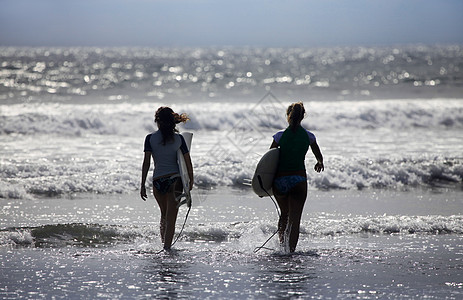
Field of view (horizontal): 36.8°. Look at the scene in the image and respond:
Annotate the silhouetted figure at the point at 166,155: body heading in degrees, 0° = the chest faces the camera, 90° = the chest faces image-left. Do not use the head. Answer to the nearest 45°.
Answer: approximately 180°

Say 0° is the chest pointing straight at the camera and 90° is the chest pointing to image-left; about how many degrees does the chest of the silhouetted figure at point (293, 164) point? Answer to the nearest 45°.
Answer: approximately 180°

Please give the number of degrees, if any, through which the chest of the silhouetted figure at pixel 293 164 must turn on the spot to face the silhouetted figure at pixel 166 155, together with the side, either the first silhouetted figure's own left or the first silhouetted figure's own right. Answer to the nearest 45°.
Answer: approximately 90° to the first silhouetted figure's own left

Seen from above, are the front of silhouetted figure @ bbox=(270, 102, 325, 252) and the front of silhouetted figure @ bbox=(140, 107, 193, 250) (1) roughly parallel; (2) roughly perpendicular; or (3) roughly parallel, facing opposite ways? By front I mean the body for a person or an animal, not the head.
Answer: roughly parallel

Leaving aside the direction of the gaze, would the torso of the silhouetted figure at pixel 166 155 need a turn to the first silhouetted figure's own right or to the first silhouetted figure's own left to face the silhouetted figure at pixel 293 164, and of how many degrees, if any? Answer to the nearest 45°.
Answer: approximately 90° to the first silhouetted figure's own right

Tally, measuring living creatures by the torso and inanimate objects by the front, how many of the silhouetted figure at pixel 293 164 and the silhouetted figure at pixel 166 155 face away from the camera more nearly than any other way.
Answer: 2
